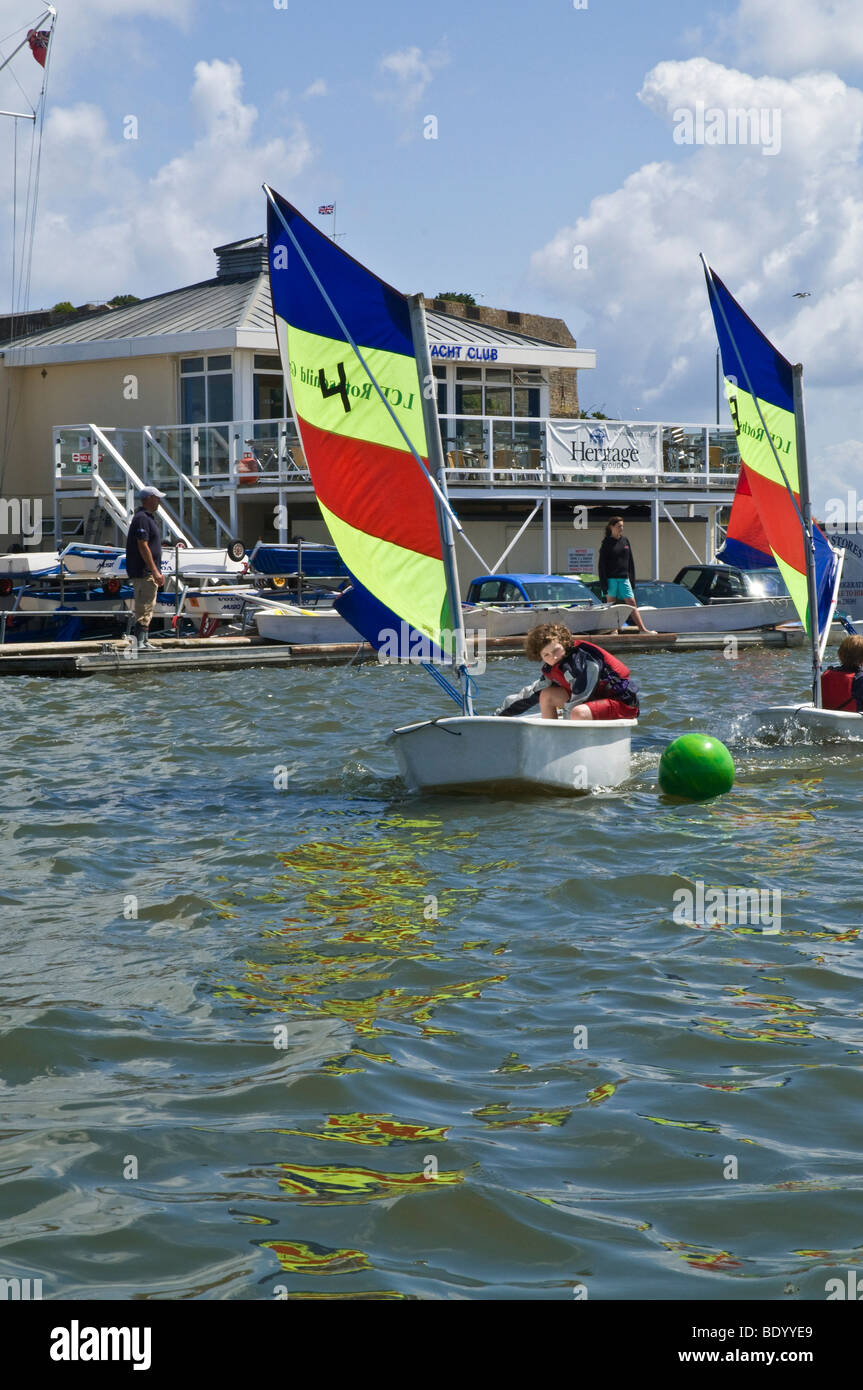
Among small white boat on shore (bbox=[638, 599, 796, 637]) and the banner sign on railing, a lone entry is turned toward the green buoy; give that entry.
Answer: the banner sign on railing

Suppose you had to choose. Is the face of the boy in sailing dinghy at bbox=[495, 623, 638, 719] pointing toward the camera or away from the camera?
toward the camera

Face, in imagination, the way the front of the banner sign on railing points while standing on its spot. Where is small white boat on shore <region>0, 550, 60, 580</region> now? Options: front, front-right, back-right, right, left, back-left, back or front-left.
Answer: front-right

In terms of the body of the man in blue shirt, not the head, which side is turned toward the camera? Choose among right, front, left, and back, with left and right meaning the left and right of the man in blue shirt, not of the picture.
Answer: right

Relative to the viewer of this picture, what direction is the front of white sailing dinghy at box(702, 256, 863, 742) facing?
facing the viewer and to the left of the viewer

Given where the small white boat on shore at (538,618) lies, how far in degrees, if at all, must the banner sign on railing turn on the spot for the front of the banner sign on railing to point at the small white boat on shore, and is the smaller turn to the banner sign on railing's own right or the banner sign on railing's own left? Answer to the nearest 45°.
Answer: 0° — it already faces it

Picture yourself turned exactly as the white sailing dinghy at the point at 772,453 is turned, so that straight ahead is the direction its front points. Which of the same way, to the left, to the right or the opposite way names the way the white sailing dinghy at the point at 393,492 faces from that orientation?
the same way

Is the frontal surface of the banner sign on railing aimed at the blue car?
yes

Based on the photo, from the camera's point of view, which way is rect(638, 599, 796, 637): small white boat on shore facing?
to the viewer's right

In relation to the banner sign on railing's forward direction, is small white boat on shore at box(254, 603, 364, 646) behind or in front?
in front

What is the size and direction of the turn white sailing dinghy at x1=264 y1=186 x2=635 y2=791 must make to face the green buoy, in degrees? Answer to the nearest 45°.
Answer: approximately 135° to its left

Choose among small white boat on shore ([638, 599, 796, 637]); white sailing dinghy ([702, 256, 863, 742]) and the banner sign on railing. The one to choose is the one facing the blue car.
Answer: the banner sign on railing

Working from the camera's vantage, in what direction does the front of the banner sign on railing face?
facing the viewer
